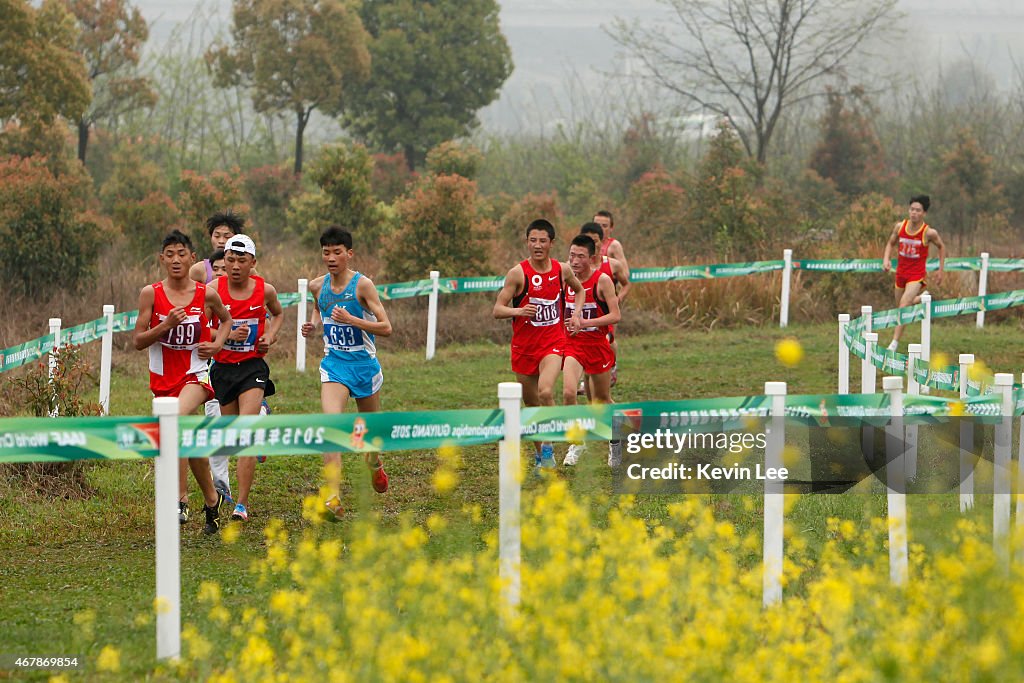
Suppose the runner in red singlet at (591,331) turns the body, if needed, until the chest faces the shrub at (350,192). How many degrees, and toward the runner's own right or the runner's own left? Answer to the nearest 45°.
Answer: approximately 135° to the runner's own right

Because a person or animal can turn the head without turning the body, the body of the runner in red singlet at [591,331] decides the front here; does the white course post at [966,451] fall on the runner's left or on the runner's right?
on the runner's left

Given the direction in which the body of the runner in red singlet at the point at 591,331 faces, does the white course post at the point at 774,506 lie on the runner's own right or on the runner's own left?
on the runner's own left

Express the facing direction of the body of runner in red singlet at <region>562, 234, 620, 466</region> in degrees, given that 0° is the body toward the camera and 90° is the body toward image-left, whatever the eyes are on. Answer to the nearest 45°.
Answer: approximately 45°

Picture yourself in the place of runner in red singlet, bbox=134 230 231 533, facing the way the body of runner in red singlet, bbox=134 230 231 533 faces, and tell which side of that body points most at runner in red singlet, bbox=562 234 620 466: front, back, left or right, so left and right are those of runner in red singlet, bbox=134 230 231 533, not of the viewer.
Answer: back

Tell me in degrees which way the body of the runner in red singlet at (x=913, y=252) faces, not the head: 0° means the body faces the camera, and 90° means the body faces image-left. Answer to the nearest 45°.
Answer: approximately 45°

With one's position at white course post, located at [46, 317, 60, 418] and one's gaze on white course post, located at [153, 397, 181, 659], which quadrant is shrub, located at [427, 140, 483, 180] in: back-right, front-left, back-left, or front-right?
back-left

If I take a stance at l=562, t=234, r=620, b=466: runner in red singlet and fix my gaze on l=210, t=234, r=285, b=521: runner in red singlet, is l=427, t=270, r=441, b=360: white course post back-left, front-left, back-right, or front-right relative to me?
back-right

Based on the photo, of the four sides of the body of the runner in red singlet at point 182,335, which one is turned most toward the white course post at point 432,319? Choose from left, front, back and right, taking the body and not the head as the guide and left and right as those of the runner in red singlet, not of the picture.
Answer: back

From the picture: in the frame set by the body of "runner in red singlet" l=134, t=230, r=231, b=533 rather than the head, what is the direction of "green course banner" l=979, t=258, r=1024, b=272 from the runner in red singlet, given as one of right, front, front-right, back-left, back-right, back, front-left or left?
back-left

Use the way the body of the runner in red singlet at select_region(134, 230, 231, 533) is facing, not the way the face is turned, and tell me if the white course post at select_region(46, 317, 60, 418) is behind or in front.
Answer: behind

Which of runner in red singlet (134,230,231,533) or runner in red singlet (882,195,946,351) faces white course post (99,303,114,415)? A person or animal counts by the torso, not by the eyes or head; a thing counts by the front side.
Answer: runner in red singlet (882,195,946,351)
